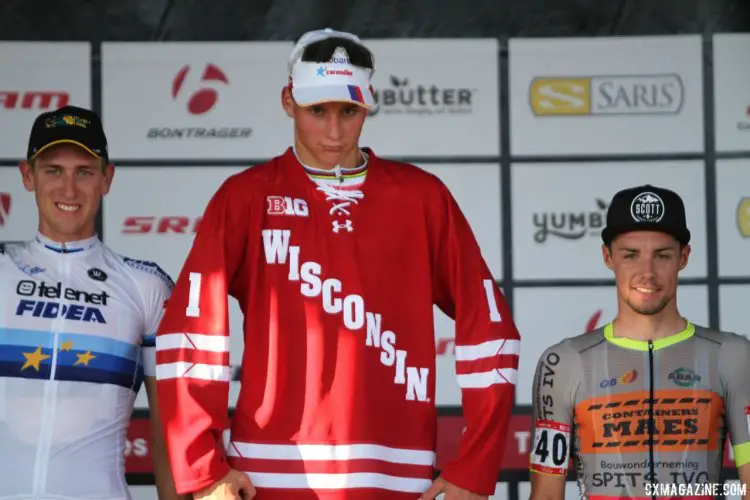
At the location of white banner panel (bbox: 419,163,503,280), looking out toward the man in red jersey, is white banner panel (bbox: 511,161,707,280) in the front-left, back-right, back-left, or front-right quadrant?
back-left

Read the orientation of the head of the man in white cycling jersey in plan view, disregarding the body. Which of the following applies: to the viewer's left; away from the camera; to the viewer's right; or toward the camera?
toward the camera

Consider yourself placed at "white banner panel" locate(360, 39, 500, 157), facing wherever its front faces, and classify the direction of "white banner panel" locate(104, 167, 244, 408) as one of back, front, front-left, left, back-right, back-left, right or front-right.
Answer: right

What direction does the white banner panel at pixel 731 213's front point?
toward the camera

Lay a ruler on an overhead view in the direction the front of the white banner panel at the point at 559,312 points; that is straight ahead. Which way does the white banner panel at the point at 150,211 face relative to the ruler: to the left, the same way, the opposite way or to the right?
the same way

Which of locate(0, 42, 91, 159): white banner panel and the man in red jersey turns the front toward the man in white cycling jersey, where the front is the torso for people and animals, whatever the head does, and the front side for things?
the white banner panel

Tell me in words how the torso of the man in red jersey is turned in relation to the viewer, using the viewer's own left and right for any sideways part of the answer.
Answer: facing the viewer

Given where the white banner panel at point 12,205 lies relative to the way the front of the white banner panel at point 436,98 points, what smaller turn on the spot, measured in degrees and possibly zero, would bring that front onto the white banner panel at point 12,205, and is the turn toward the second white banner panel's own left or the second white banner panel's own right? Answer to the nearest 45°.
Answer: approximately 90° to the second white banner panel's own right

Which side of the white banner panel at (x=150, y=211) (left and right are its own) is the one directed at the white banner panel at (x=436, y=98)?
left

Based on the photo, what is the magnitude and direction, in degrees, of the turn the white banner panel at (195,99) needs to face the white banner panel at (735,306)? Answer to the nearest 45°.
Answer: approximately 90° to its left

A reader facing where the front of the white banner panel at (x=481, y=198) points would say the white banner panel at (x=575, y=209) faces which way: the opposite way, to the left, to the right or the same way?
the same way

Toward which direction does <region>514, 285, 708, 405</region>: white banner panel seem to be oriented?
toward the camera

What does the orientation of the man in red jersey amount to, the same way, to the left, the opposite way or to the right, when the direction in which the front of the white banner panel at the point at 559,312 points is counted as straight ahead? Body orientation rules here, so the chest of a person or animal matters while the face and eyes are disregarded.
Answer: the same way

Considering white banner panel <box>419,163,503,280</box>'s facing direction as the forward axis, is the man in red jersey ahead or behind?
ahead

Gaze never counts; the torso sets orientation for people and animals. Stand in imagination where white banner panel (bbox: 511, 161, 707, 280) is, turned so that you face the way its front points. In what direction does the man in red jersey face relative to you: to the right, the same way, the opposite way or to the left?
the same way

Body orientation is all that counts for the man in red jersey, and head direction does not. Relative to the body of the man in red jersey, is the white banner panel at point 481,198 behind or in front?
behind

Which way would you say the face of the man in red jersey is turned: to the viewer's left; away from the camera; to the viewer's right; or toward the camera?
toward the camera
